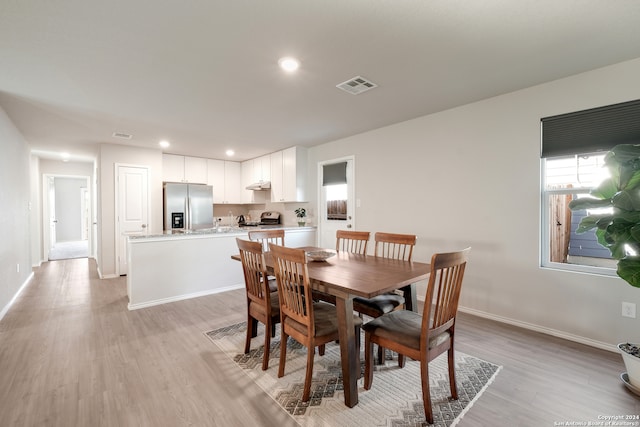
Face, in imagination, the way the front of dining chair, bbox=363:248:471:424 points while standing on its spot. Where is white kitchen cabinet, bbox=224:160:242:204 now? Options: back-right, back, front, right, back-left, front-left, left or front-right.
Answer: front

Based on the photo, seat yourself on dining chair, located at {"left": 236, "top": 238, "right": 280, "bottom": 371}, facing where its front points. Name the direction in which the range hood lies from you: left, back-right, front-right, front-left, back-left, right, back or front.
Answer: front-left

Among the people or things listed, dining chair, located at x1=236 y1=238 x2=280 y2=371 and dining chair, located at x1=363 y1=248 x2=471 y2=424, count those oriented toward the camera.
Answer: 0

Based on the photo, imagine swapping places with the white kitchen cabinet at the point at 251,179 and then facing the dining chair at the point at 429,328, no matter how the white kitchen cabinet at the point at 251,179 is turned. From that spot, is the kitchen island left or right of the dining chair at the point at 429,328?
right

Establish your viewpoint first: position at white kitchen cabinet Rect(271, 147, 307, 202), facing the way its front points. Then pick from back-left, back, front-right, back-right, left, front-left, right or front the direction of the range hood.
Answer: right

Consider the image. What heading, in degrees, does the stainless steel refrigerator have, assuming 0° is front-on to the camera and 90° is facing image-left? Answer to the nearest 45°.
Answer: approximately 0°

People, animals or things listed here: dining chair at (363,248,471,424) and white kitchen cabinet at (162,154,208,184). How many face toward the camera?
1

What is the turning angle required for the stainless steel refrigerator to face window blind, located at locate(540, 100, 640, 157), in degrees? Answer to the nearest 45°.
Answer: approximately 45° to its left

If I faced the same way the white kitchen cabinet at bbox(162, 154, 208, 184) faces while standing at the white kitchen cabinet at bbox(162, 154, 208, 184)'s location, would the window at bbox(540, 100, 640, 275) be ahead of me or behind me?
ahead

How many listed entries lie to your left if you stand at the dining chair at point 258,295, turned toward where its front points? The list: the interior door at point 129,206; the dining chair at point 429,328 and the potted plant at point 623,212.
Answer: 1

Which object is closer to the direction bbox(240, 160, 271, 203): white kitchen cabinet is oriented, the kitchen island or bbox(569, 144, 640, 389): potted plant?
the kitchen island

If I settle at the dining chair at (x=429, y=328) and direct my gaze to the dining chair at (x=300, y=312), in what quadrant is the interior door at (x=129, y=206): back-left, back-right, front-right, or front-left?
front-right

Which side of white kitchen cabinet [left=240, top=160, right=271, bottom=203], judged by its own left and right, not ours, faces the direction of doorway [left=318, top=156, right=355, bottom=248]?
left

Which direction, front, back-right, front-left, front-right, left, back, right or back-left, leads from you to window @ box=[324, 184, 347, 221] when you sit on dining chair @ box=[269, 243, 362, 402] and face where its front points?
front-left

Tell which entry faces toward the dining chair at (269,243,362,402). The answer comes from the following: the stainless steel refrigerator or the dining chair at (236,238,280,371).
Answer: the stainless steel refrigerator

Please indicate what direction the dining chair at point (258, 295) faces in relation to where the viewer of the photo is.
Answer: facing away from the viewer and to the right of the viewer

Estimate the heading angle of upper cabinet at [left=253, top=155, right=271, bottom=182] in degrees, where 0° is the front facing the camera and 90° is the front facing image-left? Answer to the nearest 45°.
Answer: approximately 45°

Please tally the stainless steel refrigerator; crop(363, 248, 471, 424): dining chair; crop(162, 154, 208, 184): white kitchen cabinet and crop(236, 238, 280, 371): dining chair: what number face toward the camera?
2

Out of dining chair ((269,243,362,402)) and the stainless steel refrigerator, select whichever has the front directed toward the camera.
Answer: the stainless steel refrigerator

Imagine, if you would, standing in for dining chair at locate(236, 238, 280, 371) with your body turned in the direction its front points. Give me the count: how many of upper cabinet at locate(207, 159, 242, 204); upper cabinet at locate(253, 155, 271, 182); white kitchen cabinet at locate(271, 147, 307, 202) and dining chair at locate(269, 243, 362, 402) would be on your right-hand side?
1

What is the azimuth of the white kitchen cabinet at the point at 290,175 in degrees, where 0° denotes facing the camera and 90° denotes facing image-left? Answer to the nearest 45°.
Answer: approximately 45°
